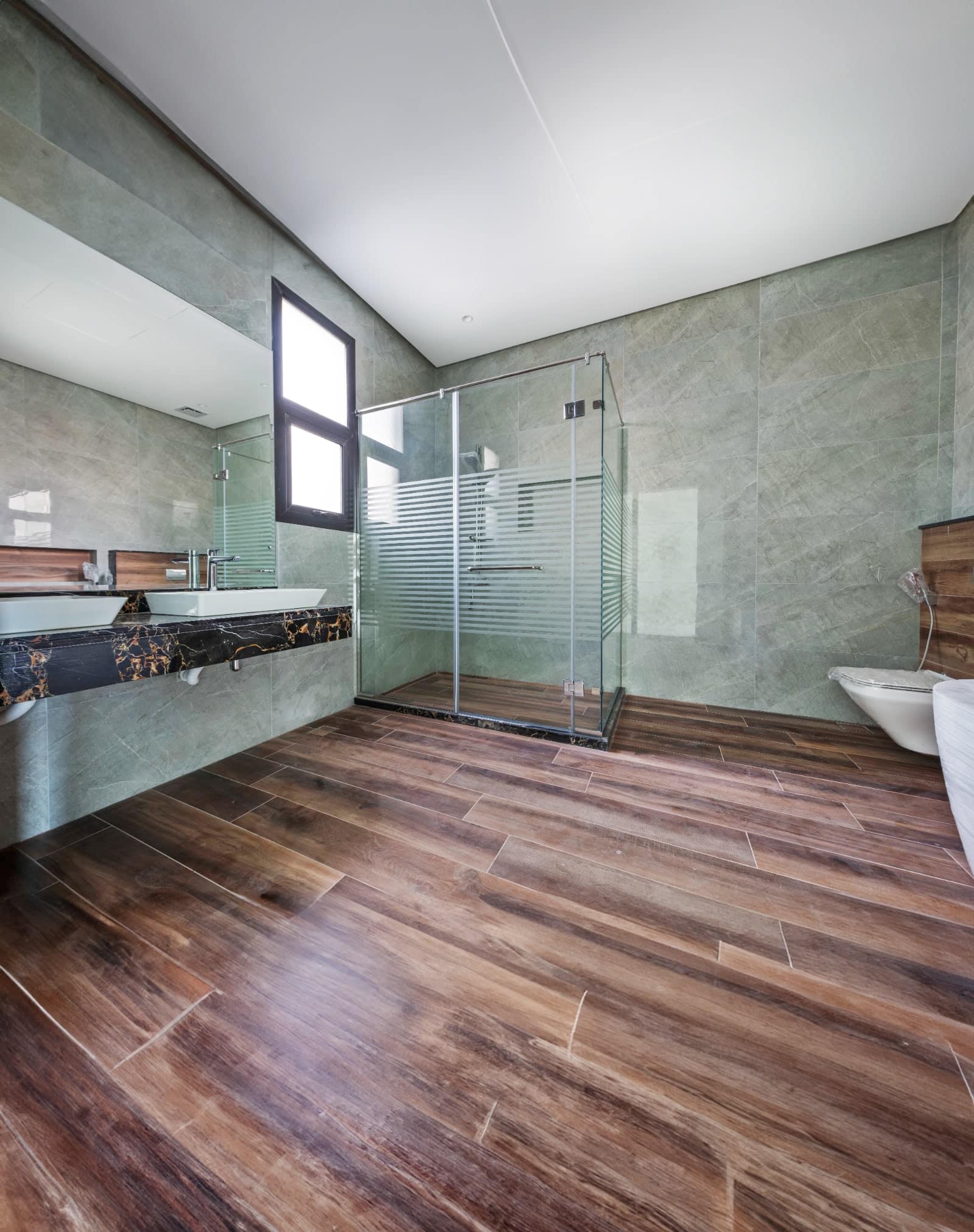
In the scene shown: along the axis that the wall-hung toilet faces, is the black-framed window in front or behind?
in front

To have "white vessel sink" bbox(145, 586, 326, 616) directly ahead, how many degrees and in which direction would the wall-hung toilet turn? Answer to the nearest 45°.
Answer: approximately 45° to its left

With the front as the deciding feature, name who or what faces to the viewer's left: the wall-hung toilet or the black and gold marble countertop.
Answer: the wall-hung toilet

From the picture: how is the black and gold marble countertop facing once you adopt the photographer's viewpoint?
facing the viewer and to the right of the viewer

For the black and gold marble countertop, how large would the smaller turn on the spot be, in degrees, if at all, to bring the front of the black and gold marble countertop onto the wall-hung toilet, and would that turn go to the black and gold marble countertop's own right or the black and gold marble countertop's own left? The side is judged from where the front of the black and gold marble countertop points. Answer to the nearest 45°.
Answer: approximately 45° to the black and gold marble countertop's own left

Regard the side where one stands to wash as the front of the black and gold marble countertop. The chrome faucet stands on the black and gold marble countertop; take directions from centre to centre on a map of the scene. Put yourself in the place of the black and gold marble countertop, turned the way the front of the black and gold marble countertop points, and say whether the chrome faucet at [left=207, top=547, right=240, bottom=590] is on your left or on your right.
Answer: on your left

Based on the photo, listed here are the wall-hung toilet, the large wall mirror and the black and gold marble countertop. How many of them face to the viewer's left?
1

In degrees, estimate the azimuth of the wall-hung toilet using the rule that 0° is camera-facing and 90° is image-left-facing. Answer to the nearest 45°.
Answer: approximately 90°

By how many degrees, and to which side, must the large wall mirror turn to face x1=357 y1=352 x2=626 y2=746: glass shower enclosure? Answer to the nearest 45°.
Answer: approximately 45° to its left

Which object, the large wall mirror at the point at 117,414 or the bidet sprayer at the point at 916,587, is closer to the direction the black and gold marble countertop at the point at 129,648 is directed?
the bidet sprayer
